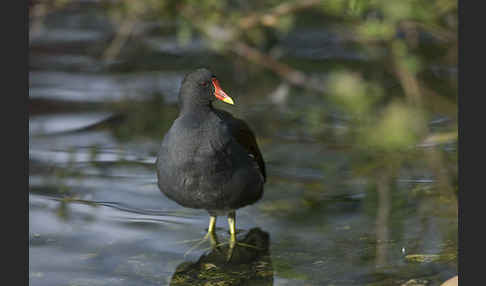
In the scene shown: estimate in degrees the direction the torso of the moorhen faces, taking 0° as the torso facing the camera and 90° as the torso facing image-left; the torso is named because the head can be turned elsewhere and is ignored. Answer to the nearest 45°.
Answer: approximately 45°
